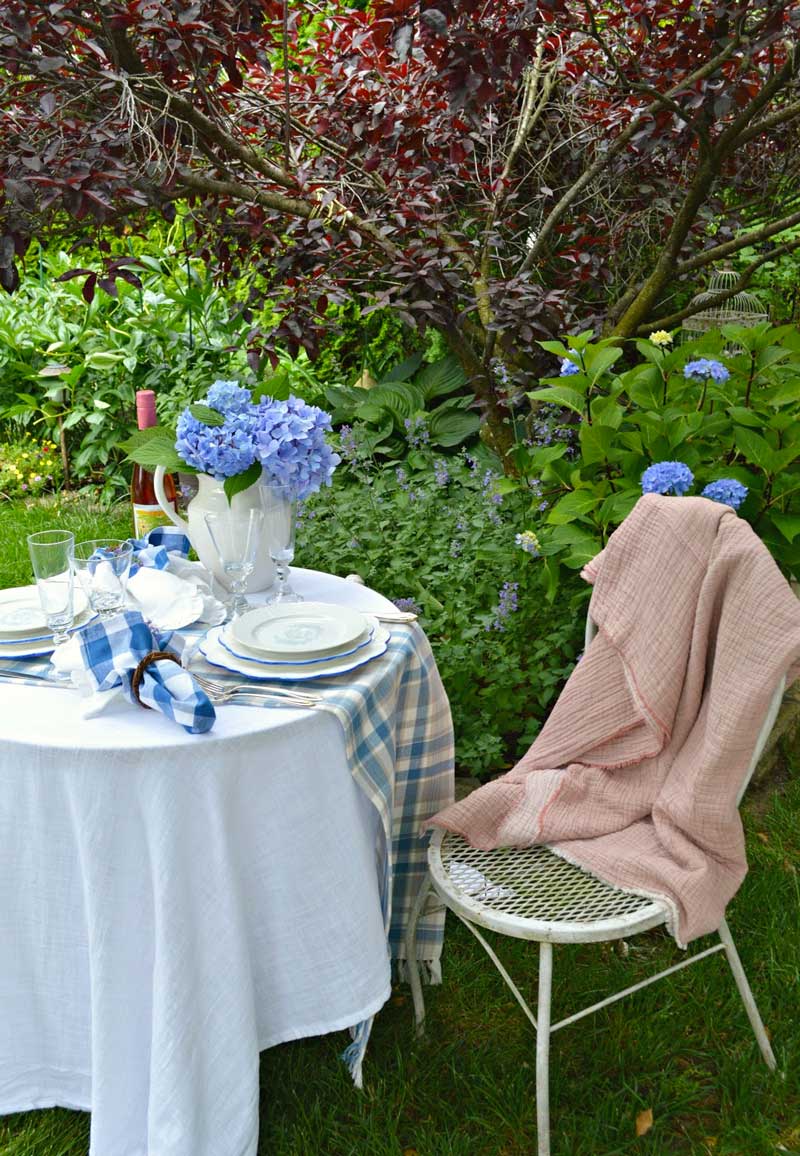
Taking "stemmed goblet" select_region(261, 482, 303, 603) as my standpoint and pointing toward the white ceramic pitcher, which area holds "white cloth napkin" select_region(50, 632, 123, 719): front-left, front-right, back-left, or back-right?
front-left

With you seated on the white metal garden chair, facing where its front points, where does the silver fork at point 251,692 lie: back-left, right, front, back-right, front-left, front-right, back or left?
front-right

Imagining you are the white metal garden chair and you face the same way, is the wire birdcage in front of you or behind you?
behind

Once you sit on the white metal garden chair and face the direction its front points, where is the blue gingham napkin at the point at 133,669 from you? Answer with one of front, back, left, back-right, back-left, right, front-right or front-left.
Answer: front-right

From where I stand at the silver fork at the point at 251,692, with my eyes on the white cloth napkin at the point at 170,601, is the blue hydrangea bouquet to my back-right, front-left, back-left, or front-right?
front-right

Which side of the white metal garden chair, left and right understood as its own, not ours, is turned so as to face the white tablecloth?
front

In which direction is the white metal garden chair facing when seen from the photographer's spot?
facing the viewer and to the left of the viewer

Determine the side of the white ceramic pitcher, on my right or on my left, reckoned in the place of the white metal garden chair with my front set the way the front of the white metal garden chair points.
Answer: on my right

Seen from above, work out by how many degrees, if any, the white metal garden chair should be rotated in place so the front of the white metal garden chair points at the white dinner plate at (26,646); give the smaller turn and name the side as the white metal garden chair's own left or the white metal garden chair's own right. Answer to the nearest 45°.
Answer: approximately 45° to the white metal garden chair's own right

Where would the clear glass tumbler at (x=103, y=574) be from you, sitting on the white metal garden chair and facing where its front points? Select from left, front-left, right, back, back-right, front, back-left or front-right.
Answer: front-right

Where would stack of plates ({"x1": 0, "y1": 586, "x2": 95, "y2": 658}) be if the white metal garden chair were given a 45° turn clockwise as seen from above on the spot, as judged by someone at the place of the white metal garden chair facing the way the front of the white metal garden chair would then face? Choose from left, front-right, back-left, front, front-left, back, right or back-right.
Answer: front

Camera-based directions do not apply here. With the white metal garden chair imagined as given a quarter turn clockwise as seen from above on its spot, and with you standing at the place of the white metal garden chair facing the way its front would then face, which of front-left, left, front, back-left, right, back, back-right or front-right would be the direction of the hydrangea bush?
front-right

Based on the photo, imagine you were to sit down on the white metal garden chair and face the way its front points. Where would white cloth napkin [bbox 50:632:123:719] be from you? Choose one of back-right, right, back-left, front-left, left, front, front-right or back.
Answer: front-right

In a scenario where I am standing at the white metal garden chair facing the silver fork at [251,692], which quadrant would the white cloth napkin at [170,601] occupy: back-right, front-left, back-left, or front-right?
front-right

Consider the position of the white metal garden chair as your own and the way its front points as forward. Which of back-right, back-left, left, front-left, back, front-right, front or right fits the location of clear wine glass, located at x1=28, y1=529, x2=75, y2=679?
front-right
